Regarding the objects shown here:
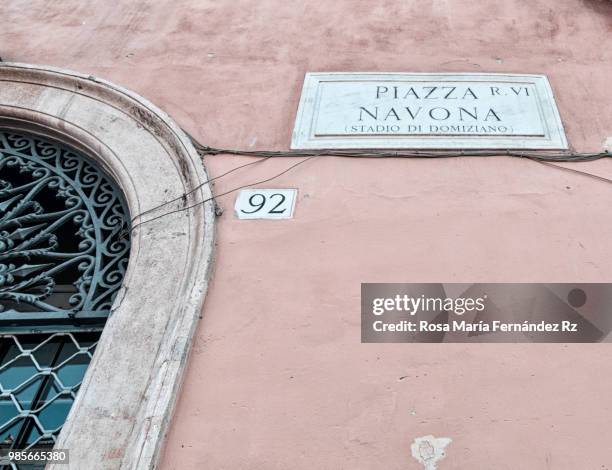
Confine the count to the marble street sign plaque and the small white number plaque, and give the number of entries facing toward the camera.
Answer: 2

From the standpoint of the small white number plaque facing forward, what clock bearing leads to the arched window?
The arched window is roughly at 4 o'clock from the small white number plaque.

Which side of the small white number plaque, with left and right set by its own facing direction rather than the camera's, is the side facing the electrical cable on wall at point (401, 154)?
left

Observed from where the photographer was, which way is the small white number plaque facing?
facing the viewer

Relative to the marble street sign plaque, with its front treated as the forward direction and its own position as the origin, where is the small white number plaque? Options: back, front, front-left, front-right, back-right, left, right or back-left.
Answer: right

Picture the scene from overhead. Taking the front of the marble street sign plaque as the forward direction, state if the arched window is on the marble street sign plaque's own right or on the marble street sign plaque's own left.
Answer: on the marble street sign plaque's own right

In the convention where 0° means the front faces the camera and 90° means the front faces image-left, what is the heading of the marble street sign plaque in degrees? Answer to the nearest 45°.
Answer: approximately 0°
